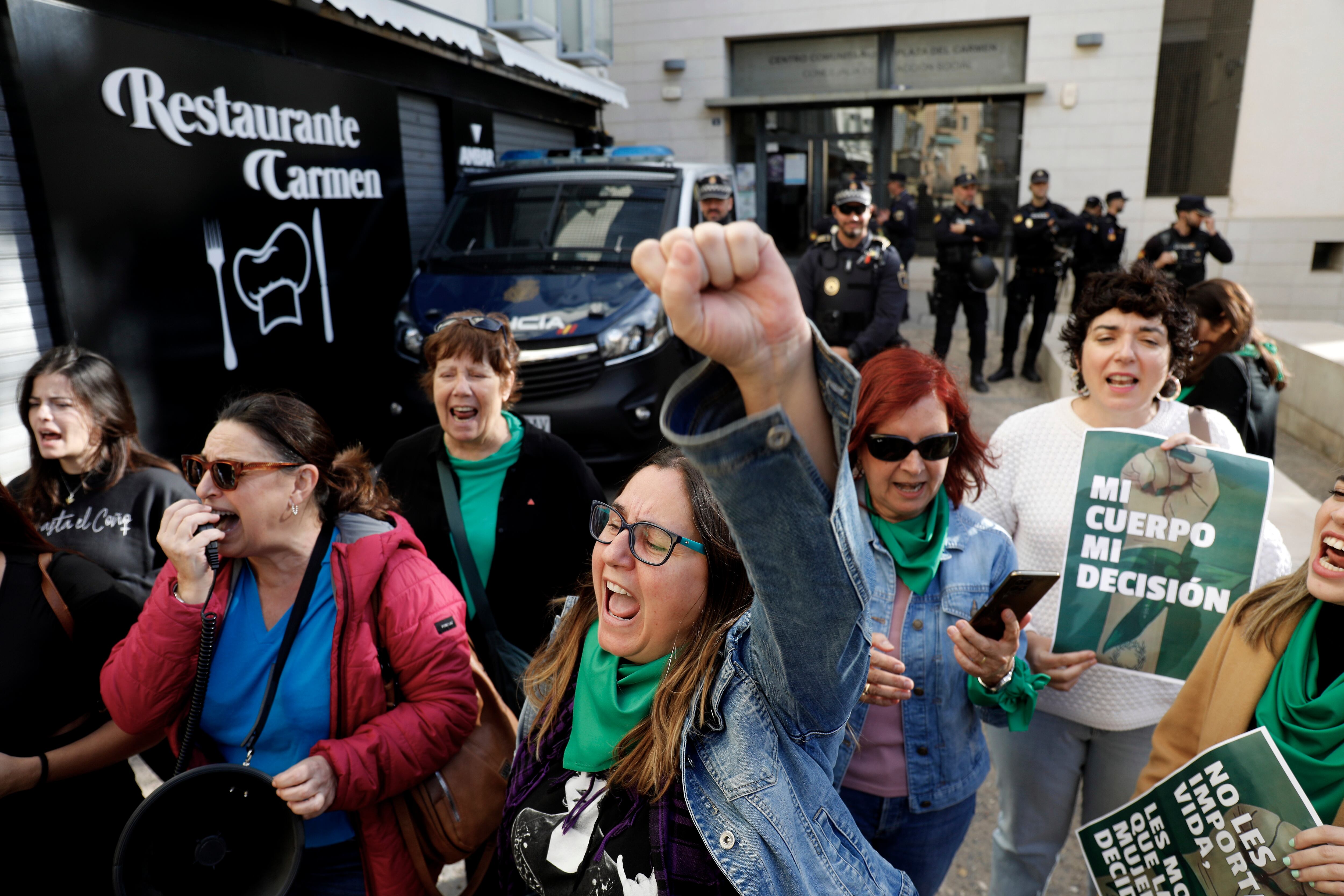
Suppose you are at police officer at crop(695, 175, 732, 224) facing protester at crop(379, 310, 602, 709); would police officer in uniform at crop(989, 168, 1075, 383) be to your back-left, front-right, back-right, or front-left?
back-left

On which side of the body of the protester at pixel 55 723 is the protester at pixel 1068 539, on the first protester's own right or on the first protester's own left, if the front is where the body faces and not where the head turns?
on the first protester's own left

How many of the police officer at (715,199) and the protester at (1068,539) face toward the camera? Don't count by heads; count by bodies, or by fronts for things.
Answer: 2

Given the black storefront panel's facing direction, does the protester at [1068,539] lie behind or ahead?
ahead

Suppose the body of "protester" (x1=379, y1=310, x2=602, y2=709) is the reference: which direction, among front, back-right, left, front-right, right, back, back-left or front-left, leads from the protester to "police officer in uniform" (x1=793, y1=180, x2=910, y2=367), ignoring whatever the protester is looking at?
back-left

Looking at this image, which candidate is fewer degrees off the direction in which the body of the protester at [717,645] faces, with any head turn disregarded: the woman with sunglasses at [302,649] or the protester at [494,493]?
the woman with sunglasses

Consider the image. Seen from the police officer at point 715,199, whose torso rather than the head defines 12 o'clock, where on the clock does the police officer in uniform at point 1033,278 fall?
The police officer in uniform is roughly at 8 o'clock from the police officer.

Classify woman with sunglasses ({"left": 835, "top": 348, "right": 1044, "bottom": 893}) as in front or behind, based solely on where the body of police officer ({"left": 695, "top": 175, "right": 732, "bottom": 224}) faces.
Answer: in front

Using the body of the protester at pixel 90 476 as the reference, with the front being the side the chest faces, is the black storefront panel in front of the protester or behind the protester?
behind
